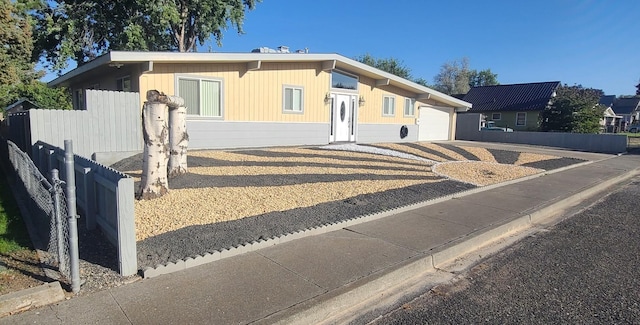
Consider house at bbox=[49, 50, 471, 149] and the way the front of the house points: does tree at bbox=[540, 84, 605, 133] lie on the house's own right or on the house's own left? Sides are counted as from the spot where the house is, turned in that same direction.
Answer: on the house's own left

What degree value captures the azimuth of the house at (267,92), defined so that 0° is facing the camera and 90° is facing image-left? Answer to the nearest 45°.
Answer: approximately 315°

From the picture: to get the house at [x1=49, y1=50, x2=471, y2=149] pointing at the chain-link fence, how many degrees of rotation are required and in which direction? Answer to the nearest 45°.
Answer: approximately 45° to its right

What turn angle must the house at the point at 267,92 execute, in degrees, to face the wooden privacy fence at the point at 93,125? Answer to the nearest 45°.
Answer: approximately 90° to its right

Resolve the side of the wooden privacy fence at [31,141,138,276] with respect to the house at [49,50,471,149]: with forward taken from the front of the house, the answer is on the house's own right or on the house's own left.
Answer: on the house's own right

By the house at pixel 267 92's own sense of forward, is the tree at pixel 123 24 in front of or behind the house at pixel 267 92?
behind

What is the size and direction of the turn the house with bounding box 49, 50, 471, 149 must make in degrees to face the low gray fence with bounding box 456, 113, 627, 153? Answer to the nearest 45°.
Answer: approximately 90° to its left

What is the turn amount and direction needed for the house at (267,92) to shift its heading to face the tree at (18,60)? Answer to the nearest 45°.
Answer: approximately 180°

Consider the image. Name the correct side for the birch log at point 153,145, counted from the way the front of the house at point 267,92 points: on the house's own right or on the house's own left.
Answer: on the house's own right

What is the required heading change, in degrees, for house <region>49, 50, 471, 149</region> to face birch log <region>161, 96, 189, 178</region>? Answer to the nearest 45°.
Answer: approximately 45° to its right

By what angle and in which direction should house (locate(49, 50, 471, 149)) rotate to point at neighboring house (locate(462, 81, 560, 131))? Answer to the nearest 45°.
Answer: approximately 90° to its left
